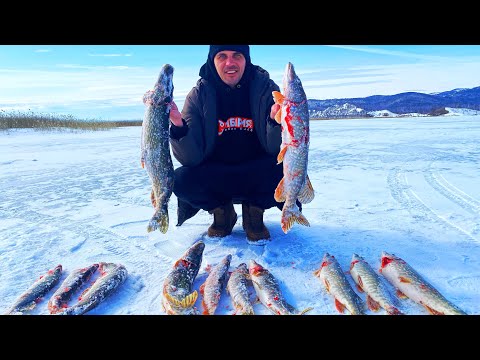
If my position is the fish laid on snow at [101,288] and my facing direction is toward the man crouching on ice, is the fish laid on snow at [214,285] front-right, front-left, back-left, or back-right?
front-right

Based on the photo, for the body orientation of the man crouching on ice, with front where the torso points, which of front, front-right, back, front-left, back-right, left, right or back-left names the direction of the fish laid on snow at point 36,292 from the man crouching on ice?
front-right

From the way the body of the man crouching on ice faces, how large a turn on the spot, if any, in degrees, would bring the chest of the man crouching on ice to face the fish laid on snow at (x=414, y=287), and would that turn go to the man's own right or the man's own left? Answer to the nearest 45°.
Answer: approximately 45° to the man's own left

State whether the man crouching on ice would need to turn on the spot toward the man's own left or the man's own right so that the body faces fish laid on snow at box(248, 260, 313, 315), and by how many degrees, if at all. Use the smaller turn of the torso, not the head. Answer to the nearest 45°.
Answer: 0° — they already face it

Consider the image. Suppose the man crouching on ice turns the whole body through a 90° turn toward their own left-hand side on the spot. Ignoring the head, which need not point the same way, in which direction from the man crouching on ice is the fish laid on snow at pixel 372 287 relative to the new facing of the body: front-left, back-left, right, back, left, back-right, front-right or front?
front-right

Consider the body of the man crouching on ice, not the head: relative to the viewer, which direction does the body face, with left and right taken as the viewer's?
facing the viewer

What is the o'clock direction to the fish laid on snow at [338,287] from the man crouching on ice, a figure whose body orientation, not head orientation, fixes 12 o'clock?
The fish laid on snow is roughly at 11 o'clock from the man crouching on ice.

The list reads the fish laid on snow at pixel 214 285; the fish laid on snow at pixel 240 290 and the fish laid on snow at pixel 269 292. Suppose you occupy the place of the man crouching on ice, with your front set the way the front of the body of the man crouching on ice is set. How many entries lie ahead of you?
3

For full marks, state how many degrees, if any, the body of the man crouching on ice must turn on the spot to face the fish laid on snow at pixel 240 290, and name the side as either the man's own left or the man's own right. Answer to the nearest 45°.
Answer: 0° — they already face it

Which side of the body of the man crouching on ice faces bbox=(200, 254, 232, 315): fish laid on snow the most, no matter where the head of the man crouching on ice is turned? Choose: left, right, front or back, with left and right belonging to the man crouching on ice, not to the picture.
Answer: front
